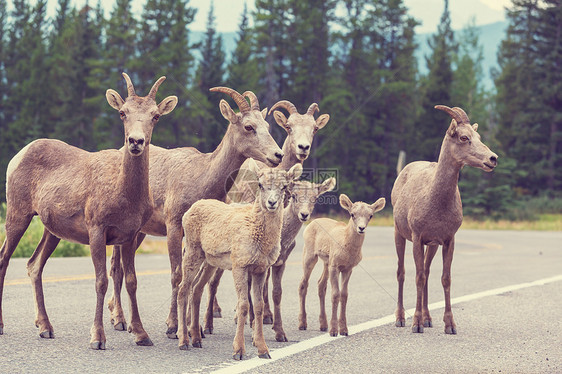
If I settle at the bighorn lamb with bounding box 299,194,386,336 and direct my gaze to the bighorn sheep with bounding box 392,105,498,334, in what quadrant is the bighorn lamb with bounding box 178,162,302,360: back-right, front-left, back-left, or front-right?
back-right

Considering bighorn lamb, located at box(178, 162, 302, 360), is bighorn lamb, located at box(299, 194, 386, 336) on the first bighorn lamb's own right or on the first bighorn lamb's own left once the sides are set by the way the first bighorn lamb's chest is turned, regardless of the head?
on the first bighorn lamb's own left

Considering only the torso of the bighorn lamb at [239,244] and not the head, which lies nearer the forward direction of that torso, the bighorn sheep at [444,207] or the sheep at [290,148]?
the bighorn sheep

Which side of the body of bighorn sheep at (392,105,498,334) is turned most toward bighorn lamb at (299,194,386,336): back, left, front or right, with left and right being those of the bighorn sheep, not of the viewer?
right

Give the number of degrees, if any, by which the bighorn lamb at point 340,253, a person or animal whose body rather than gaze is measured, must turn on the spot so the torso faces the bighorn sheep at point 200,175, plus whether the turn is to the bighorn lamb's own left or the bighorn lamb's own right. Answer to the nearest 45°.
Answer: approximately 135° to the bighorn lamb's own right

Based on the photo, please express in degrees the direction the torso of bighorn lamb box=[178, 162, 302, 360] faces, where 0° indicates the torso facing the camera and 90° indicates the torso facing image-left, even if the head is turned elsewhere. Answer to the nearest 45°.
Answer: approximately 315°

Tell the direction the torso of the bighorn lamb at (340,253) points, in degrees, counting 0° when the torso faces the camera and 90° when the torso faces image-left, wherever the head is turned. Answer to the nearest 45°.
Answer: approximately 315°

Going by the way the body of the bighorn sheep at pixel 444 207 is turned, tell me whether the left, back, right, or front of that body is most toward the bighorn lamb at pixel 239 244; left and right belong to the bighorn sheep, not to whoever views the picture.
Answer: right

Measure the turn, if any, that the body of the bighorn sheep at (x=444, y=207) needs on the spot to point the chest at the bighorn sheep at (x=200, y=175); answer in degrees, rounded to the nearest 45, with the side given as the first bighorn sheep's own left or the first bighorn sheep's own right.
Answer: approximately 135° to the first bighorn sheep's own right
